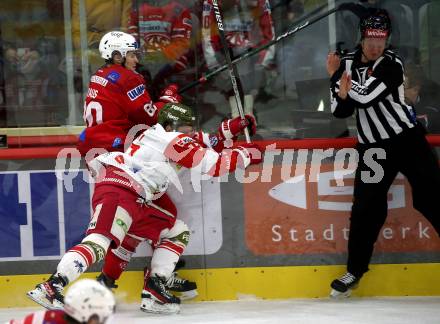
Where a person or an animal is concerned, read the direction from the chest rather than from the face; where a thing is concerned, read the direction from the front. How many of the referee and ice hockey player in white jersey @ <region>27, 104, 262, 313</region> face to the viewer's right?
1

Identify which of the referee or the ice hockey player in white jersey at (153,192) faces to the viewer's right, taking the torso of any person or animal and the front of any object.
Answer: the ice hockey player in white jersey

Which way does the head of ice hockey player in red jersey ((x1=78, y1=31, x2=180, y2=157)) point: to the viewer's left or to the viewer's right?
to the viewer's right

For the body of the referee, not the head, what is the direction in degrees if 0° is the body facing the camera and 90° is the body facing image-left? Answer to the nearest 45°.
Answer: approximately 45°

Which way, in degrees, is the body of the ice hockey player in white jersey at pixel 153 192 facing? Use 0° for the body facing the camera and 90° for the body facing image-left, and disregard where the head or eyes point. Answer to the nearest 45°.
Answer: approximately 270°
